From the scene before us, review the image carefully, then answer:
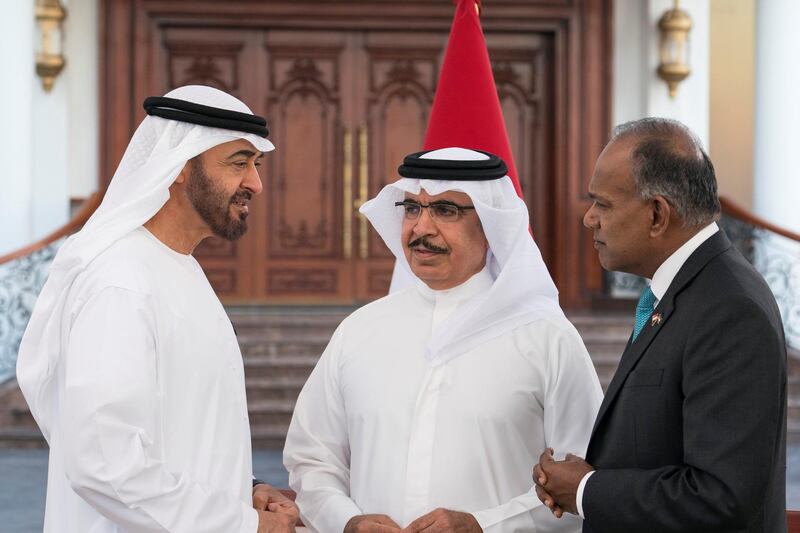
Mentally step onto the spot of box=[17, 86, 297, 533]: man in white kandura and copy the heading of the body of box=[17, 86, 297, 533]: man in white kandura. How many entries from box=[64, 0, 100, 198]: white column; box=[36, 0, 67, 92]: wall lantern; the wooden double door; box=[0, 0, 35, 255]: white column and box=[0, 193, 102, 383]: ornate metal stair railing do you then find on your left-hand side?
5

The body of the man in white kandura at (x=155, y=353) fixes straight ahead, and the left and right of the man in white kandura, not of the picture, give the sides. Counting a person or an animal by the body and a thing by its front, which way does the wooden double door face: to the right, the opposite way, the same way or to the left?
to the right

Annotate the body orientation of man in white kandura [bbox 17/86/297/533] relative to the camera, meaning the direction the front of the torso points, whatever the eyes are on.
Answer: to the viewer's right

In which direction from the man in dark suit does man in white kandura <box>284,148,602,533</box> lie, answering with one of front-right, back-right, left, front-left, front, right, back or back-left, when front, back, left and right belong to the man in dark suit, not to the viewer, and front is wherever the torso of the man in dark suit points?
front-right

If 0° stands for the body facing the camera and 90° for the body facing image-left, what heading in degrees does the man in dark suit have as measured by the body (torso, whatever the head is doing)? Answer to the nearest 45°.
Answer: approximately 90°

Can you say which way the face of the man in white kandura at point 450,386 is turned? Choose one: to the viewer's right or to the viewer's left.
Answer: to the viewer's left

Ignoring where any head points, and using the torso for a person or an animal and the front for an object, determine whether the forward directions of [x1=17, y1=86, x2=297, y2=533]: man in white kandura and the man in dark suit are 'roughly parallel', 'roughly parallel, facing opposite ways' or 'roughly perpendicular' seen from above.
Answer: roughly parallel, facing opposite ways

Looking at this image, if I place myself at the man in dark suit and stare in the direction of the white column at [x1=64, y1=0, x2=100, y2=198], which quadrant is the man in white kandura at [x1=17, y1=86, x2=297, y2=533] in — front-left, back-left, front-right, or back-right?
front-left

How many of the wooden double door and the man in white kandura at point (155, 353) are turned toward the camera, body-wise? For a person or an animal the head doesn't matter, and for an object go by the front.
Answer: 1

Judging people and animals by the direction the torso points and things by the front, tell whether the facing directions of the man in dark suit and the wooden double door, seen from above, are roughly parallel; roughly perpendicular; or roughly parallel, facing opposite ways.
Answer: roughly perpendicular

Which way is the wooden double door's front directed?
toward the camera

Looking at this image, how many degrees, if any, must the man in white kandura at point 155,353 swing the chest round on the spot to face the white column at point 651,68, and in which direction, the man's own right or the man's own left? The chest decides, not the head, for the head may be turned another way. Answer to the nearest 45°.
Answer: approximately 45° to the man's own left

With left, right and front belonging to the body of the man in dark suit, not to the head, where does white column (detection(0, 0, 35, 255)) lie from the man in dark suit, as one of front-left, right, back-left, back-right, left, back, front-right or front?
front-right

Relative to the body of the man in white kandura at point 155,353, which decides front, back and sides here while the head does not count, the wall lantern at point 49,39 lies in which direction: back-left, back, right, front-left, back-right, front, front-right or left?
left

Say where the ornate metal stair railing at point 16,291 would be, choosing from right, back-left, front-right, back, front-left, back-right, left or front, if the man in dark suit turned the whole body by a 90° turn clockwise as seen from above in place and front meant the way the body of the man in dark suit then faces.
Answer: front-left

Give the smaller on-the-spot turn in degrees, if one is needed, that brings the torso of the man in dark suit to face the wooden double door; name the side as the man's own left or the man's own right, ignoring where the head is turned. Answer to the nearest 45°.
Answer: approximately 90° to the man's own right
